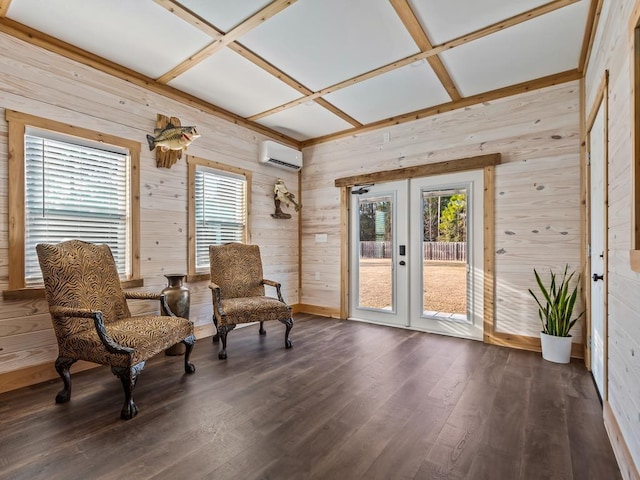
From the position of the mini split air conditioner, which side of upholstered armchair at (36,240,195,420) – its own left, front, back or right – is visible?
left

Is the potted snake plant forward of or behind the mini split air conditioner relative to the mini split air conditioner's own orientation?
forward

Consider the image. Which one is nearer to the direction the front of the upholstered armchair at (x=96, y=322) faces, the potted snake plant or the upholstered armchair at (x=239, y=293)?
the potted snake plant

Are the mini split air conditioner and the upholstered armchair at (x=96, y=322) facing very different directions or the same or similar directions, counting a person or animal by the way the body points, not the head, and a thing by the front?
same or similar directions

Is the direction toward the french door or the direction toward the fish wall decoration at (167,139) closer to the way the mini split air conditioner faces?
the french door

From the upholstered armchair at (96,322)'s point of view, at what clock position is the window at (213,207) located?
The window is roughly at 9 o'clock from the upholstered armchair.

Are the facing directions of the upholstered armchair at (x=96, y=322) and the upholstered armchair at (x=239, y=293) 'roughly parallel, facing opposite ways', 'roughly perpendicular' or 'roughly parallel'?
roughly parallel

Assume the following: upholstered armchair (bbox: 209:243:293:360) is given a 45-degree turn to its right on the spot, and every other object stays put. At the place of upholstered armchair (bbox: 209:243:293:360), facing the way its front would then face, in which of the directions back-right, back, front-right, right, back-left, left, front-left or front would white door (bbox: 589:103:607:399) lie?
front-left

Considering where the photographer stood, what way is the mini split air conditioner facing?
facing the viewer and to the right of the viewer

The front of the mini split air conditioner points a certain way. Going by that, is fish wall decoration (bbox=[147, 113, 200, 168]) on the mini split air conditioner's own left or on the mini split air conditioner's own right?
on the mini split air conditioner's own right

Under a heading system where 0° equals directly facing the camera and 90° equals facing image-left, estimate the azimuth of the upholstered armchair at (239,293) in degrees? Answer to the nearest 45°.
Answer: approximately 315°

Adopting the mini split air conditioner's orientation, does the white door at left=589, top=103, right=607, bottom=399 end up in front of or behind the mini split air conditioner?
in front

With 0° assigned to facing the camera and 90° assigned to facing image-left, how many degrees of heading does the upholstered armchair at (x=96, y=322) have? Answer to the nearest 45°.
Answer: approximately 315°

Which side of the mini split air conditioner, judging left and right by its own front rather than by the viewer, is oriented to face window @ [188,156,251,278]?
right

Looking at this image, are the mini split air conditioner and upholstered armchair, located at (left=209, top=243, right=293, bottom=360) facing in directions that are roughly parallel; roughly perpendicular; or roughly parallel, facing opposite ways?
roughly parallel
